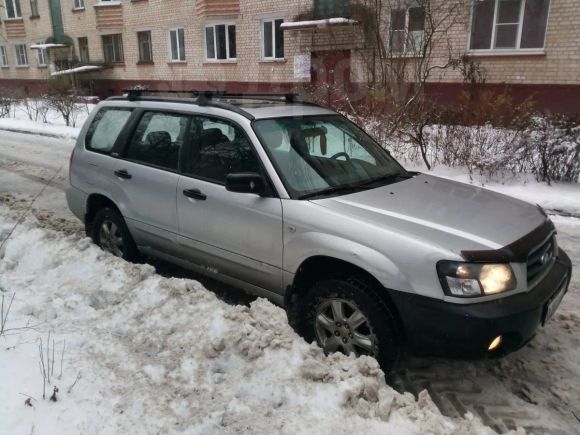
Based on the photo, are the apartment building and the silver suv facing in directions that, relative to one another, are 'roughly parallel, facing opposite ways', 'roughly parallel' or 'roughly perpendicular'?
roughly perpendicular

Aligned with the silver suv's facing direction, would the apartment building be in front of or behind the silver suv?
behind

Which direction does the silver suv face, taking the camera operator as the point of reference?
facing the viewer and to the right of the viewer

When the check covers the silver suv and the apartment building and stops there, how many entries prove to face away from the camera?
0

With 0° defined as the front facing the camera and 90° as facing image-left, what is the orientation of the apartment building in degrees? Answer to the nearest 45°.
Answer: approximately 45°
